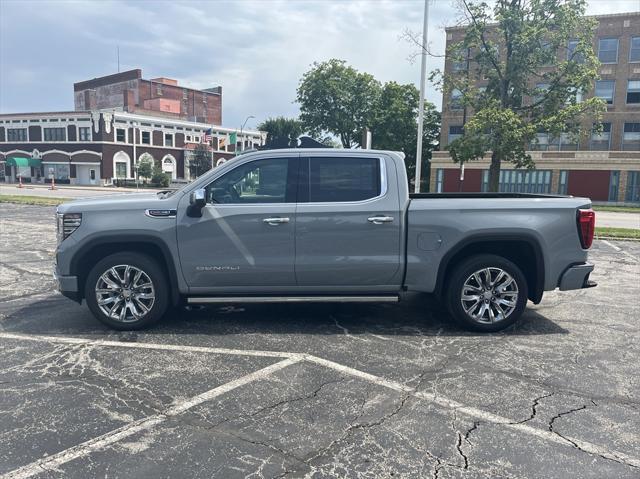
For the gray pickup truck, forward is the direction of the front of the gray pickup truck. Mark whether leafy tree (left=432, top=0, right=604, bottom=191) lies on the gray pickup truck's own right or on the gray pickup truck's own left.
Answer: on the gray pickup truck's own right

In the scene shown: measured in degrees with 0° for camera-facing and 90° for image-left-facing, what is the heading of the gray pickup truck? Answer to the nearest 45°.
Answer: approximately 90°
